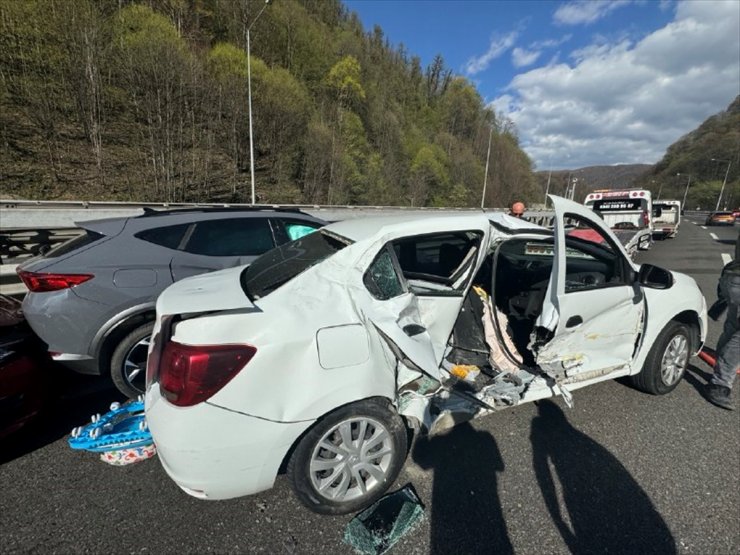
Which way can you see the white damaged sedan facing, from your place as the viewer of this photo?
facing away from the viewer and to the right of the viewer

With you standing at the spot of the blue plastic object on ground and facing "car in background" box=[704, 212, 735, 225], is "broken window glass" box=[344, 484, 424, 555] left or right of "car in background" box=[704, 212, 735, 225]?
right

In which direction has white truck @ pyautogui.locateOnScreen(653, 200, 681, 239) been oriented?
away from the camera

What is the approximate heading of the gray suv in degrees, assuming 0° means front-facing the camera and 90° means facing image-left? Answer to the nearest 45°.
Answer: approximately 225°

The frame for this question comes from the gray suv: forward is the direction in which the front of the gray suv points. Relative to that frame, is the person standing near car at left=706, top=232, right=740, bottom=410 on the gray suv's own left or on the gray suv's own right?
on the gray suv's own right

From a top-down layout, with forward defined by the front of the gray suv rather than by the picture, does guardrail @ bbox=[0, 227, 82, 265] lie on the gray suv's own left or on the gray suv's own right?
on the gray suv's own left

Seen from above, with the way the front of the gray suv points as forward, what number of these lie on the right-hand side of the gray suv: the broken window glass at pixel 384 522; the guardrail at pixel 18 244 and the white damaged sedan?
2

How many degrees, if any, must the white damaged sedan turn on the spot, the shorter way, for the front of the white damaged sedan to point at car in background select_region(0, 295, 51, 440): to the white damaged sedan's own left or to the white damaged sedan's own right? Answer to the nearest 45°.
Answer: approximately 135° to the white damaged sedan's own left
